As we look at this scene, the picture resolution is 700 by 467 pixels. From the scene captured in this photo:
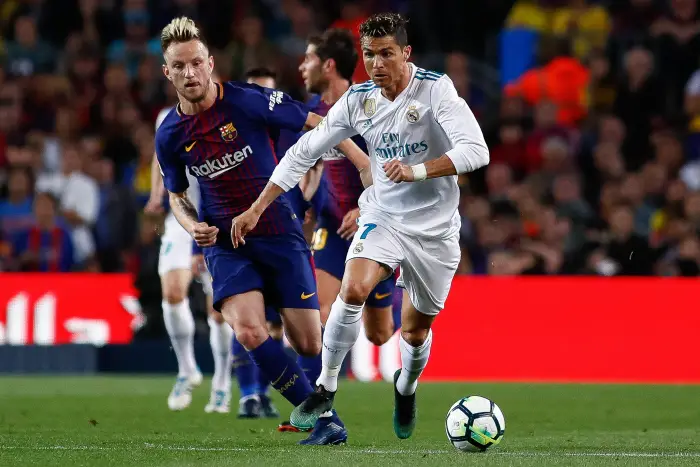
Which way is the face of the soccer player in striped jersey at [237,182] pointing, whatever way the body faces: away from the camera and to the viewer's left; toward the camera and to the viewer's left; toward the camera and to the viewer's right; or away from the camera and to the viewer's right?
toward the camera and to the viewer's right

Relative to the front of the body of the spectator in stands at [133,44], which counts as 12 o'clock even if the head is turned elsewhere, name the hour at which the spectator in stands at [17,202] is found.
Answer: the spectator in stands at [17,202] is roughly at 1 o'clock from the spectator in stands at [133,44].

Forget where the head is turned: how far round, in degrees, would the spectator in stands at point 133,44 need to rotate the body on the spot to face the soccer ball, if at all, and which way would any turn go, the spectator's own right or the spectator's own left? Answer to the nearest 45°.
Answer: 0° — they already face it

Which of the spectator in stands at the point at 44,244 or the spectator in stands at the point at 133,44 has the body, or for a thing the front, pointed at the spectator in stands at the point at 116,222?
the spectator in stands at the point at 133,44

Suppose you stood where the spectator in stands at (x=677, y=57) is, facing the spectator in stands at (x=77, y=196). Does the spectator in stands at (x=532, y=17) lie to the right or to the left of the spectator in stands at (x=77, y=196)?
right

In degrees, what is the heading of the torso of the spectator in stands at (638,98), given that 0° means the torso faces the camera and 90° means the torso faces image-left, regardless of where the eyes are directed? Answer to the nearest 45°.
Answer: approximately 0°

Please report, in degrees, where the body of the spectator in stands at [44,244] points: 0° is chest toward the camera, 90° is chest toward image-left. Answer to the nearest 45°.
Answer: approximately 0°

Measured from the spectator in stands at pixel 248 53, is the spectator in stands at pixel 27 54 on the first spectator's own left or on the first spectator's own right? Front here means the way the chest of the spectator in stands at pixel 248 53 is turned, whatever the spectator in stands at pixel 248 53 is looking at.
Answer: on the first spectator's own right

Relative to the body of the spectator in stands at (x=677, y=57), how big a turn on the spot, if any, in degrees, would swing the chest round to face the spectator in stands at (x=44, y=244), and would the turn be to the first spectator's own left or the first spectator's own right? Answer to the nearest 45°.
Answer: approximately 45° to the first spectator's own right
